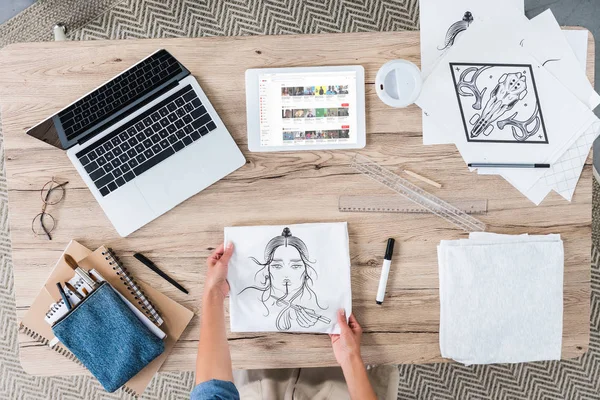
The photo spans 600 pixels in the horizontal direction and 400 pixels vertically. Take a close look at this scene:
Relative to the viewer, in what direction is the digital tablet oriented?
toward the camera

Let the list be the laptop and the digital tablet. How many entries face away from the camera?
0
